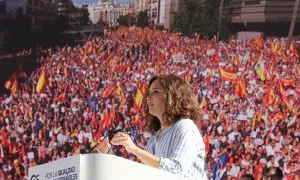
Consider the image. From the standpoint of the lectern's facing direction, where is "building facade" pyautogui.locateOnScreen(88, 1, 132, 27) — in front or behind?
behind

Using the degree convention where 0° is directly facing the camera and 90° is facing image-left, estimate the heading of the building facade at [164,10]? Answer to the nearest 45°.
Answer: approximately 45°
